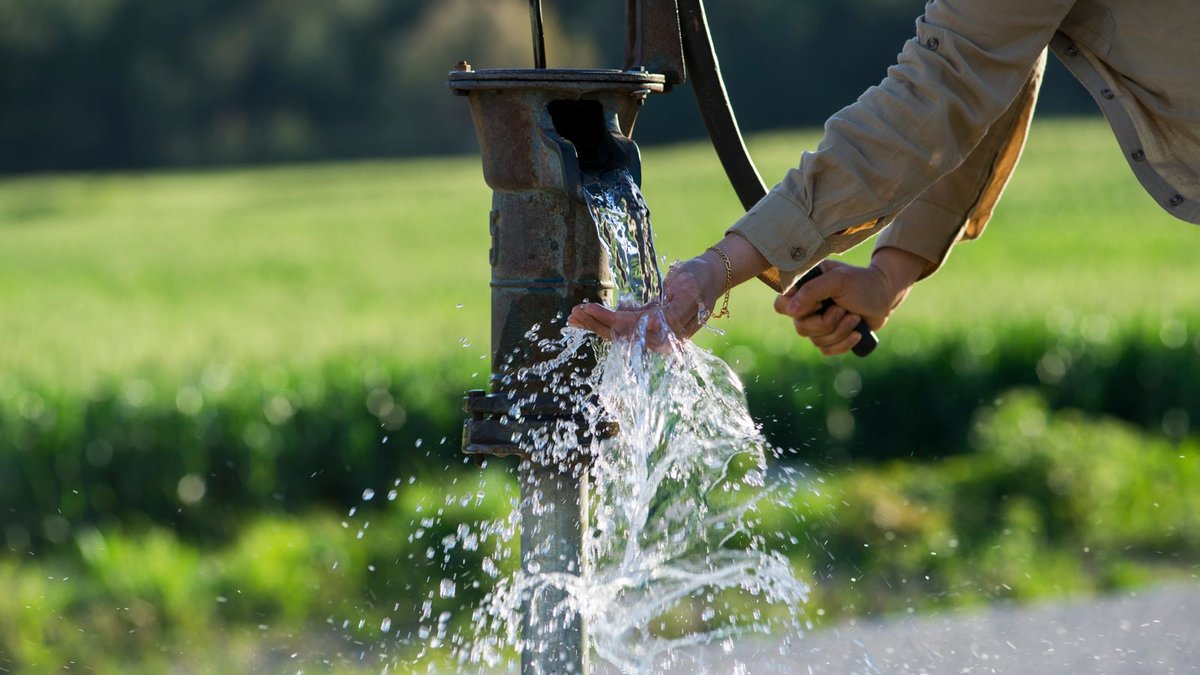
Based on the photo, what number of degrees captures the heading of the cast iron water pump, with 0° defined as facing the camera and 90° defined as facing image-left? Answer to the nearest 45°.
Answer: approximately 315°

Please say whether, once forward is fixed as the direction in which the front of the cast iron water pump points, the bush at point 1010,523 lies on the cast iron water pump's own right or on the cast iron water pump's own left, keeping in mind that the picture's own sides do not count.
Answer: on the cast iron water pump's own left
